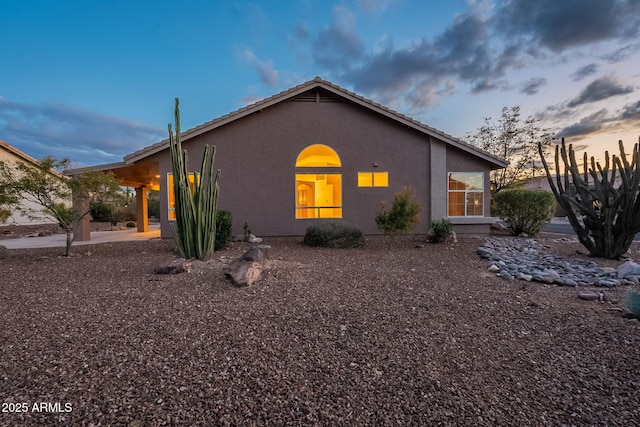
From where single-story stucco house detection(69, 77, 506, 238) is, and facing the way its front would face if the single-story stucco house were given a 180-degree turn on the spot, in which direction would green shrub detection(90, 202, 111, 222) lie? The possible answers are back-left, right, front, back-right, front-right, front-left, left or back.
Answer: front-left

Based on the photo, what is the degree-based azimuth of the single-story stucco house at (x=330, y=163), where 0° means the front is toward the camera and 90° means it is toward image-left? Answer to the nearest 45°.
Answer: approximately 0°

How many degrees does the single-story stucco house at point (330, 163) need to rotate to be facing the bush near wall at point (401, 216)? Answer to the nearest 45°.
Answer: approximately 45° to its left

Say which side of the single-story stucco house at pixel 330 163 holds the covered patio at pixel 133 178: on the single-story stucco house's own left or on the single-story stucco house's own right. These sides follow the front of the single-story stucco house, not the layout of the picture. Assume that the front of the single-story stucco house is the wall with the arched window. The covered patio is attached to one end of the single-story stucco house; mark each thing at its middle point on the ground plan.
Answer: on the single-story stucco house's own right

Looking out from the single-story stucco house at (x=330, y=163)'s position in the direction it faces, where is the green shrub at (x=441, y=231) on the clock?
The green shrub is roughly at 10 o'clock from the single-story stucco house.

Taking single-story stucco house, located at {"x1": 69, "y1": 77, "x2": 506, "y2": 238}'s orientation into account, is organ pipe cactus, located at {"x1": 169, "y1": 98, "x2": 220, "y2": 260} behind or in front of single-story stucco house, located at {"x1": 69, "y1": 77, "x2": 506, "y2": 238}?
in front

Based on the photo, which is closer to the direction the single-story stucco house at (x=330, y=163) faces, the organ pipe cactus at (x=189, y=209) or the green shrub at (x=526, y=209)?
the organ pipe cactus

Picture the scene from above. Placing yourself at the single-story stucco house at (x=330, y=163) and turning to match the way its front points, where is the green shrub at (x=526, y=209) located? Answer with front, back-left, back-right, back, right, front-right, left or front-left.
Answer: left

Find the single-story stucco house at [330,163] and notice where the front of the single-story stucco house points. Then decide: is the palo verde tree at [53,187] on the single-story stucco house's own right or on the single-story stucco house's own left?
on the single-story stucco house's own right
